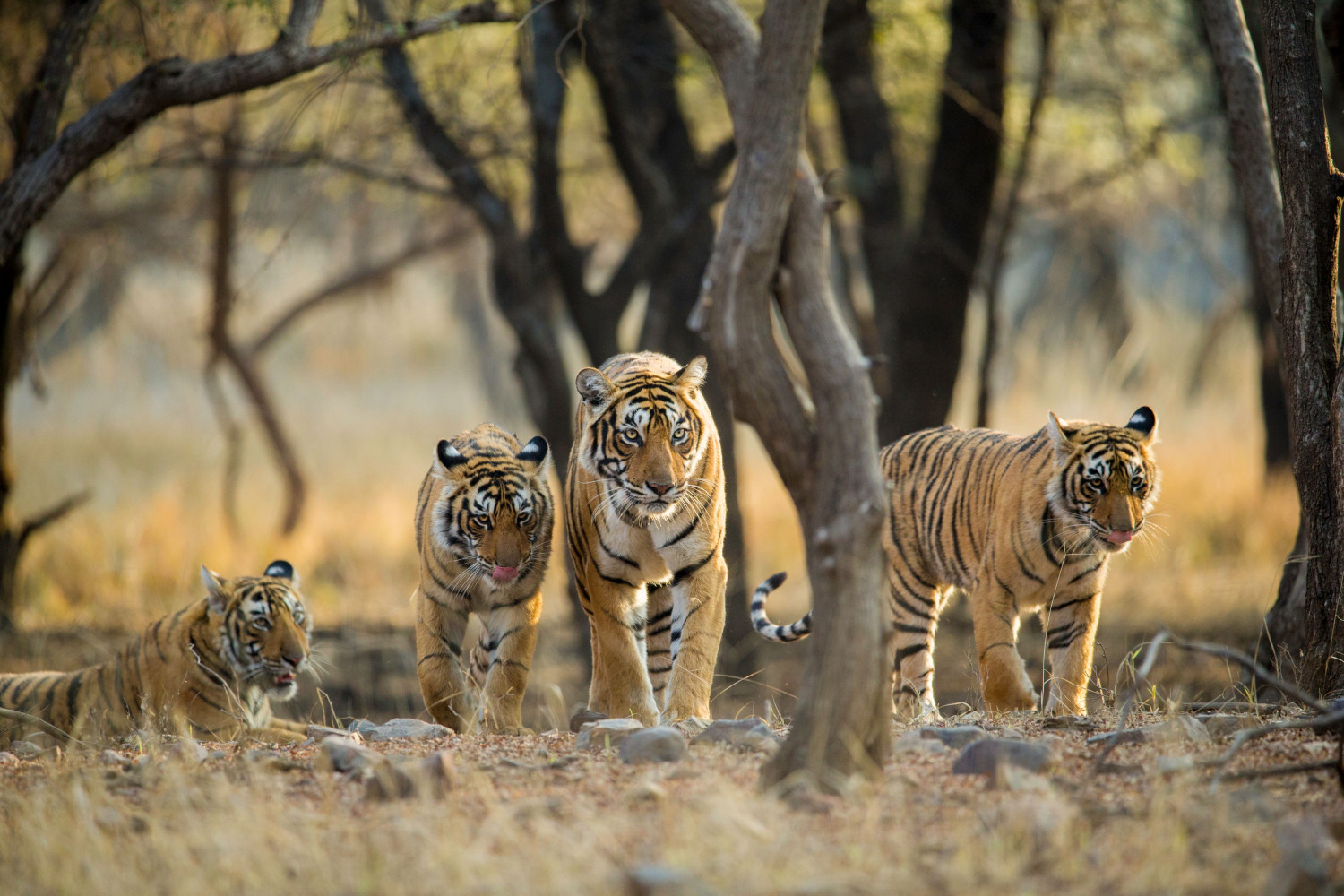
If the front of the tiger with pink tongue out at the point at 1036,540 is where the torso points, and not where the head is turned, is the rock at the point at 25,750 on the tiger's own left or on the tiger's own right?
on the tiger's own right

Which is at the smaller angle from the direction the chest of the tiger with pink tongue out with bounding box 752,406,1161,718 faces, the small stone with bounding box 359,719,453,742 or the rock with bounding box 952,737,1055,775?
the rock

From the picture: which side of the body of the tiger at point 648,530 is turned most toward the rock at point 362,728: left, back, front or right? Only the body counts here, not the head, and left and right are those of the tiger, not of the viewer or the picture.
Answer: right

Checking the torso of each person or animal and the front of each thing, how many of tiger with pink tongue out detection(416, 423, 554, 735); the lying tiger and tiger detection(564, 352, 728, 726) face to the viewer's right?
1

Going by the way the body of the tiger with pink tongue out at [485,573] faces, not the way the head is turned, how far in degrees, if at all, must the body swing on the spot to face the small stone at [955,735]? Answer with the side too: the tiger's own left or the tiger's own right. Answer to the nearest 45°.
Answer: approximately 45° to the tiger's own left

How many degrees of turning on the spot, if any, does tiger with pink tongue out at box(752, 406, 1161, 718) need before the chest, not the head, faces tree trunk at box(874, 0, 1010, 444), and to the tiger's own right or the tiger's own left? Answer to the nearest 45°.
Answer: approximately 135° to the tiger's own left

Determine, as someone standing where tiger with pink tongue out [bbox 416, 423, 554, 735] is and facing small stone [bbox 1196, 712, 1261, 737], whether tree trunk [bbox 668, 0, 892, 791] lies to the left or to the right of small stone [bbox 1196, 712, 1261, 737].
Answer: right

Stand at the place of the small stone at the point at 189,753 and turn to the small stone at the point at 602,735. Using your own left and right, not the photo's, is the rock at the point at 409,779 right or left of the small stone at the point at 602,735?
right

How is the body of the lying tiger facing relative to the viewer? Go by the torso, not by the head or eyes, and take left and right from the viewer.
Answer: facing to the right of the viewer

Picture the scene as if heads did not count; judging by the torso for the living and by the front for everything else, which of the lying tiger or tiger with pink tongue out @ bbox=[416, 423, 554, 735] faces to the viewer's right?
the lying tiger

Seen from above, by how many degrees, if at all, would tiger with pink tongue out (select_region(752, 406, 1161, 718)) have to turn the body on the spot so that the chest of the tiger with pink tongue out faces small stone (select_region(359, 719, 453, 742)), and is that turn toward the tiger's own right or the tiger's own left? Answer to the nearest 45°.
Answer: approximately 90° to the tiger's own right

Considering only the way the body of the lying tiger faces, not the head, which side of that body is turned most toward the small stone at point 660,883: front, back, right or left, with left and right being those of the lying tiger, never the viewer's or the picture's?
right

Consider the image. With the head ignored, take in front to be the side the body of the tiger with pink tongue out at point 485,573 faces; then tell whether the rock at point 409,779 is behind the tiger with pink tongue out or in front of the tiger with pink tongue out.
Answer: in front

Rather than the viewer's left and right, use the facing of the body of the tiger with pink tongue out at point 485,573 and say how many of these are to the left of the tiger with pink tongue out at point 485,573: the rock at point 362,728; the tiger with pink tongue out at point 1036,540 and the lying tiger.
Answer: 1
